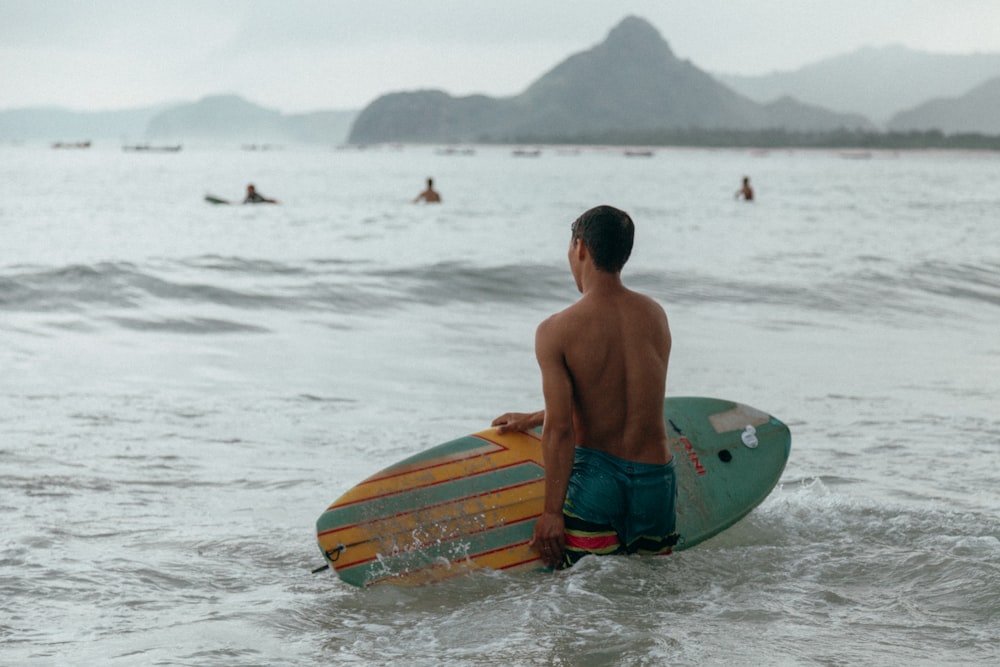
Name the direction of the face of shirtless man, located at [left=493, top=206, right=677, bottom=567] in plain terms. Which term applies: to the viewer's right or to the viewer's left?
to the viewer's left

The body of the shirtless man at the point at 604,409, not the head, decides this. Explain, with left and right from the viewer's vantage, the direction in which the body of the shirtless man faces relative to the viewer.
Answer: facing away from the viewer and to the left of the viewer
